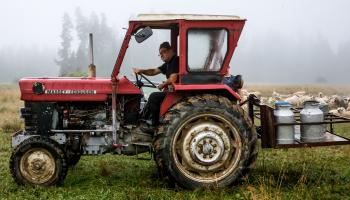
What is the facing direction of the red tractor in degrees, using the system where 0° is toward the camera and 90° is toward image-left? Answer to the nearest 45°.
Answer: approximately 90°
